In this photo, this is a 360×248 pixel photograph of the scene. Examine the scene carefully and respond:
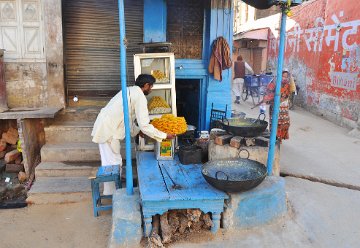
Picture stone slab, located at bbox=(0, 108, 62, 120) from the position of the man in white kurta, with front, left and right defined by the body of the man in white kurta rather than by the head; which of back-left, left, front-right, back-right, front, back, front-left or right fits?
back-left

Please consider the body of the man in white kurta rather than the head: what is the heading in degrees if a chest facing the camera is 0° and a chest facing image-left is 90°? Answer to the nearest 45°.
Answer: approximately 270°

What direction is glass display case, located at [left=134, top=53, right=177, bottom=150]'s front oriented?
toward the camera

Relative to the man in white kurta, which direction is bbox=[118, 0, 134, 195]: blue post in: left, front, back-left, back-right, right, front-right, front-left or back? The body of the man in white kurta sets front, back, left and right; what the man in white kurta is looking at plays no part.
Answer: right

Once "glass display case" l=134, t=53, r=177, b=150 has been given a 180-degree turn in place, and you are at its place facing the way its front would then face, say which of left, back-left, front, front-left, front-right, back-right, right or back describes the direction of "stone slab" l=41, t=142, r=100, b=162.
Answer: left

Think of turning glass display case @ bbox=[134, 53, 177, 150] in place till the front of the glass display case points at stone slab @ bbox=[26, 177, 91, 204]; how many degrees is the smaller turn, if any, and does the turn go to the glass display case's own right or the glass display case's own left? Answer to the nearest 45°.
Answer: approximately 45° to the glass display case's own right

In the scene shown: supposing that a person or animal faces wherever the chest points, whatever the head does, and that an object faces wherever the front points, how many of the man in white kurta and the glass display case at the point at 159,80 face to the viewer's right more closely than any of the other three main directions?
1

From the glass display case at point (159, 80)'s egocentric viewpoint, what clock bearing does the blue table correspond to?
The blue table is roughly at 12 o'clock from the glass display case.

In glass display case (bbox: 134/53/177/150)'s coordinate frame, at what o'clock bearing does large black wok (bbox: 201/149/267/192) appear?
The large black wok is roughly at 11 o'clock from the glass display case.

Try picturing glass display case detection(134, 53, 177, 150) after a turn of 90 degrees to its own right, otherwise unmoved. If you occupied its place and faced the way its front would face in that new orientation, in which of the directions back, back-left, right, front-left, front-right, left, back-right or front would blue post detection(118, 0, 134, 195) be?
left

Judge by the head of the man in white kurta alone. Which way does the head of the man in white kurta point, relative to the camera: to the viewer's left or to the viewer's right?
to the viewer's right

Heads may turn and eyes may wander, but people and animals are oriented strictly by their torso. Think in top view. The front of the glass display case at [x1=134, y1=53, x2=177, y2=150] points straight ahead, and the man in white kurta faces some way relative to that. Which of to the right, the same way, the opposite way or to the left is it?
to the left

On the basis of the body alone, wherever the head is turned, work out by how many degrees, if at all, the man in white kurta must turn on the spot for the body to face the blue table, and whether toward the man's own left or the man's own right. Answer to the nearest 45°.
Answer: approximately 45° to the man's own right
